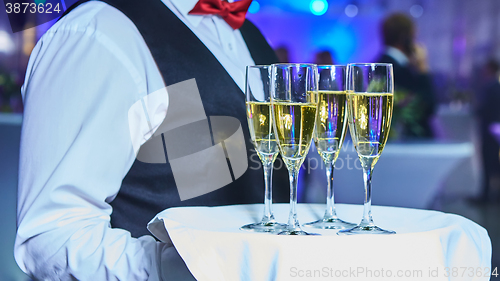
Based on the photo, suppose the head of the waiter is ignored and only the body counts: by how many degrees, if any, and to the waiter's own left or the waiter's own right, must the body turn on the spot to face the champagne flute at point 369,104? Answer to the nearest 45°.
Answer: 0° — they already face it

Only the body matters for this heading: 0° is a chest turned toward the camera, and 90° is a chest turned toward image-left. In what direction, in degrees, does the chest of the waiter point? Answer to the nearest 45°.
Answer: approximately 315°

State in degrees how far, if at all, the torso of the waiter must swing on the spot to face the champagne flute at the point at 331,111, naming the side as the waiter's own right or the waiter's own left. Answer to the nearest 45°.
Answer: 0° — they already face it
